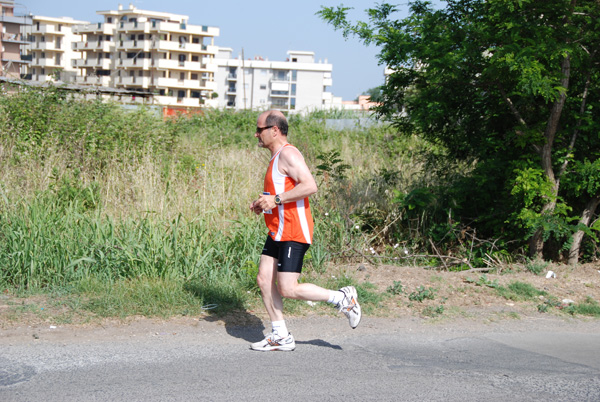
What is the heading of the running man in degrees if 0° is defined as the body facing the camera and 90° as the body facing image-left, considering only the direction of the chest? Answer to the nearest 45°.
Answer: approximately 90°

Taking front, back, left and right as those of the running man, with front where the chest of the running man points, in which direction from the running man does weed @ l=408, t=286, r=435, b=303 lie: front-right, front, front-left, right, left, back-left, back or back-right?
back-right

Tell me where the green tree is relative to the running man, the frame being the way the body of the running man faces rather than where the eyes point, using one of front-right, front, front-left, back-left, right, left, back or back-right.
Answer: back-right

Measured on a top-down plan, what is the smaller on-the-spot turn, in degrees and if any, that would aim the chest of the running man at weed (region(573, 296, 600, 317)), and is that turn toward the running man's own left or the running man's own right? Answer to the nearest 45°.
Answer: approximately 135° to the running man's own right

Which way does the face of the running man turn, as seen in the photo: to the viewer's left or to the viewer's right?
to the viewer's left

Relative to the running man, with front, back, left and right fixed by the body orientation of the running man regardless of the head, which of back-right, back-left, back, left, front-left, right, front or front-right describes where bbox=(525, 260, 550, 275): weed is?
back-right

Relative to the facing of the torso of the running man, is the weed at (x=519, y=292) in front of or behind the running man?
behind
